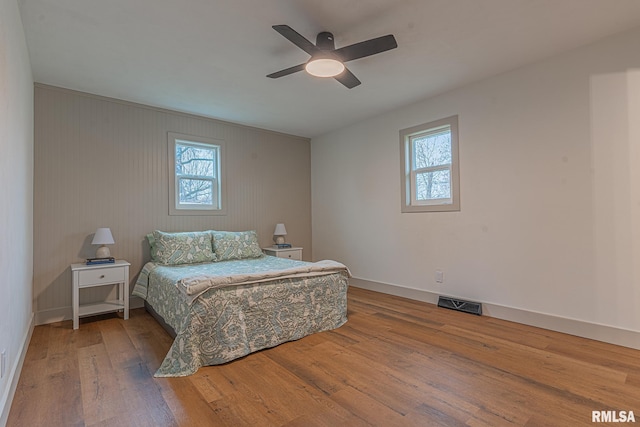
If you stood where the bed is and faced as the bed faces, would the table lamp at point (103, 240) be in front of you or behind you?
behind

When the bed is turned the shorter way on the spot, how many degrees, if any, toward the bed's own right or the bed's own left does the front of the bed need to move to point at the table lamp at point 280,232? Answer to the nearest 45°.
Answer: approximately 135° to the bed's own left

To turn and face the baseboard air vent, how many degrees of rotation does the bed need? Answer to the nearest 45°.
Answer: approximately 45° to its left

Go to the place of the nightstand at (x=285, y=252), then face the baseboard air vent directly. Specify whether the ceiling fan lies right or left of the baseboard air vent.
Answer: right

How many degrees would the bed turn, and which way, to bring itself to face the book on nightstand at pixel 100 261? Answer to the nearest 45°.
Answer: approximately 180°

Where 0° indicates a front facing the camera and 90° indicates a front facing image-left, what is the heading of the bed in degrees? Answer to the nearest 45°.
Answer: approximately 315°
